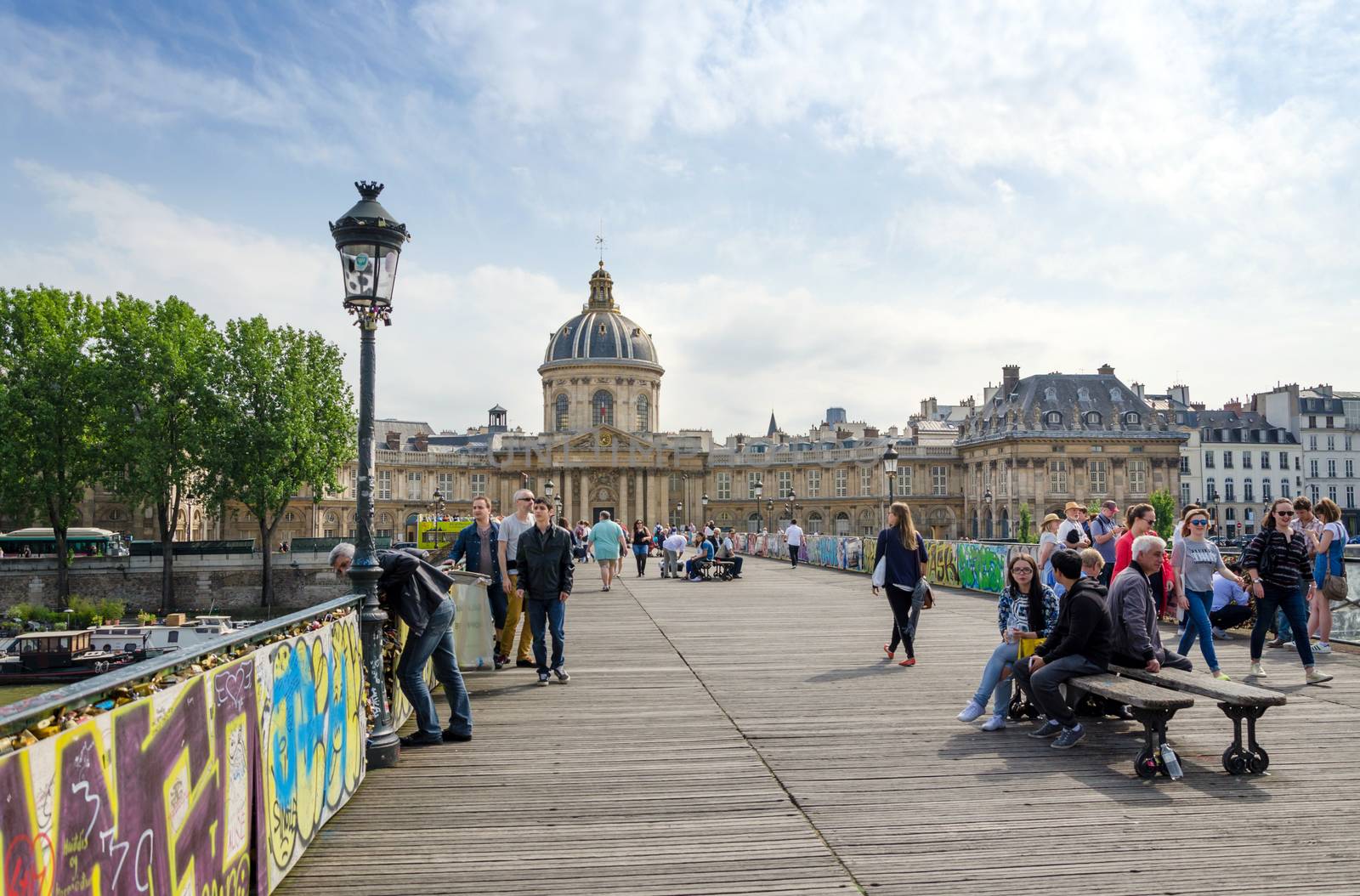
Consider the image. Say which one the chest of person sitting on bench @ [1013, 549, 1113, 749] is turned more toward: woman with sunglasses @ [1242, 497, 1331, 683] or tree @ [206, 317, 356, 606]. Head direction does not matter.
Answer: the tree

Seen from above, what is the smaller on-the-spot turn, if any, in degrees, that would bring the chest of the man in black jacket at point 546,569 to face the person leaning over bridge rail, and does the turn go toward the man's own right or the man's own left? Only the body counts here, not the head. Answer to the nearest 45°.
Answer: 0° — they already face them

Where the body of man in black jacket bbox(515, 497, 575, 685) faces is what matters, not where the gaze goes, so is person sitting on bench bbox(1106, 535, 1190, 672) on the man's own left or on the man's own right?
on the man's own left

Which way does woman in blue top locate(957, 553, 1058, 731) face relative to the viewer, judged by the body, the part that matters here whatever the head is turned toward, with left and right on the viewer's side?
facing the viewer and to the left of the viewer

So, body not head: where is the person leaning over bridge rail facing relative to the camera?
to the viewer's left

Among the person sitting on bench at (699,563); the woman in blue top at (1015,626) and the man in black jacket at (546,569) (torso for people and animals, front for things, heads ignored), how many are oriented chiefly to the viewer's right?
0

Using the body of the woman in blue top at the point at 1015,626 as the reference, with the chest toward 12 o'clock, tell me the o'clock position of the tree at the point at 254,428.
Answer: The tree is roughly at 3 o'clock from the woman in blue top.

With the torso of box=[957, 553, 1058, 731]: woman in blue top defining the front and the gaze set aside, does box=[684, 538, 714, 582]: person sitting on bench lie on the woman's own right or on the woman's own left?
on the woman's own right

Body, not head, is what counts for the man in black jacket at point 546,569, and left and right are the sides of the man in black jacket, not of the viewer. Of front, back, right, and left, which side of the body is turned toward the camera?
front
